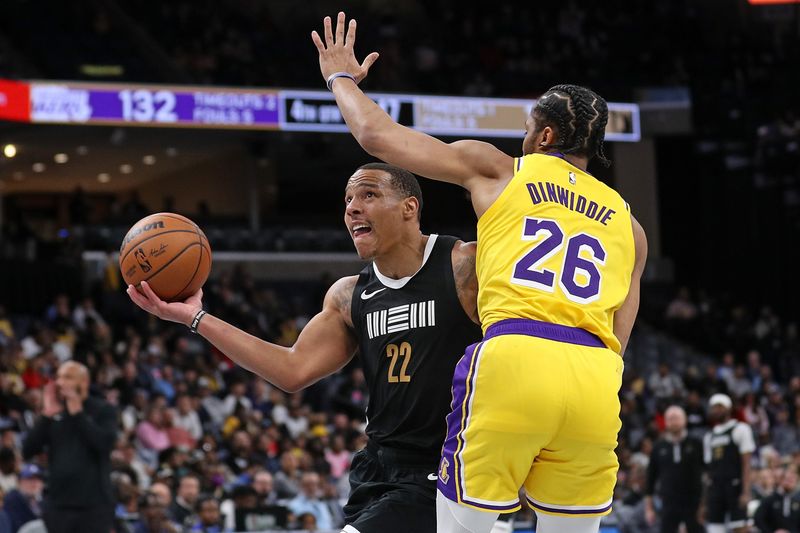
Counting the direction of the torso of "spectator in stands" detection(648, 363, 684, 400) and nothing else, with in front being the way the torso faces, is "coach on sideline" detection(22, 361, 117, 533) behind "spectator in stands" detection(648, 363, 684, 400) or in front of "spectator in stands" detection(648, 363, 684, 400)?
in front

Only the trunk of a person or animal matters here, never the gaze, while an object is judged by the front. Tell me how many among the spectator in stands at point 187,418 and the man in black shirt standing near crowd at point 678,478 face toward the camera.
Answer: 2

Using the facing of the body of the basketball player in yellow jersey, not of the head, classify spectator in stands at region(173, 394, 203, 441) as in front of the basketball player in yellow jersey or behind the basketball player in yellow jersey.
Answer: in front

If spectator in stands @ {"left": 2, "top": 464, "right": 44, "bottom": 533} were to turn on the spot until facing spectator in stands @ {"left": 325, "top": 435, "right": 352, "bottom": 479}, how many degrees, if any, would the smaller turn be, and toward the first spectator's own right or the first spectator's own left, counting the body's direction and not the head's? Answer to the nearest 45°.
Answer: approximately 90° to the first spectator's own left

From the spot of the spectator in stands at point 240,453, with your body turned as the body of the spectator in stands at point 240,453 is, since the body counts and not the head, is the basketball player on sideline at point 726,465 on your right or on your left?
on your left

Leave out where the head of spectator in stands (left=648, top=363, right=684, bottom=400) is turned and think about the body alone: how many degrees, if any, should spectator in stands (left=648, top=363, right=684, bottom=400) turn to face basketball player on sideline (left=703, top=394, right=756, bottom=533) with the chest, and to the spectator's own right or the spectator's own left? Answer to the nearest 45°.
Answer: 0° — they already face them

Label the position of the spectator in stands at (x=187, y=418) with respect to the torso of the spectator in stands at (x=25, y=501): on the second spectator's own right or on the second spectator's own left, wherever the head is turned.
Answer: on the second spectator's own left

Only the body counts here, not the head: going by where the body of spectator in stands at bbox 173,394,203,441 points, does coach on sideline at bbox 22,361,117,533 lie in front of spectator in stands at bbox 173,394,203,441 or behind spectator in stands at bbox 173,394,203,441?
in front

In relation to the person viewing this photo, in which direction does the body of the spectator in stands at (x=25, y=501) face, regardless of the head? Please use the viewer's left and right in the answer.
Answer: facing the viewer and to the right of the viewer

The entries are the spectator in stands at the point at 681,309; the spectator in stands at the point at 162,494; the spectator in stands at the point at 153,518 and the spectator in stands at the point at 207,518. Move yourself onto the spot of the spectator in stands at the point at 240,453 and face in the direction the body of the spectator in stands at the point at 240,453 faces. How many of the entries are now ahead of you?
3

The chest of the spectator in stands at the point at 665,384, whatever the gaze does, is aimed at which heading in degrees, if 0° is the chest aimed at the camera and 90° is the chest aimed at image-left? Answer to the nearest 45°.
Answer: approximately 0°

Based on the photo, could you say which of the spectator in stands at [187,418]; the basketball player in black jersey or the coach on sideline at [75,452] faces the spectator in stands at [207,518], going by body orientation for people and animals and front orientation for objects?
the spectator in stands at [187,418]

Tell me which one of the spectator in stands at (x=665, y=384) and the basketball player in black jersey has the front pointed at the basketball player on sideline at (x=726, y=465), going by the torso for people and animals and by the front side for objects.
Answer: the spectator in stands at (x=665, y=384)
